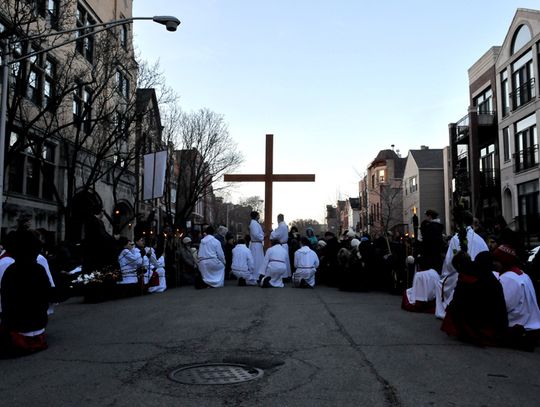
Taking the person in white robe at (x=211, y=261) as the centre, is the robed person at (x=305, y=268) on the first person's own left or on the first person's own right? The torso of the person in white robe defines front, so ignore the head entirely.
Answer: on the first person's own right

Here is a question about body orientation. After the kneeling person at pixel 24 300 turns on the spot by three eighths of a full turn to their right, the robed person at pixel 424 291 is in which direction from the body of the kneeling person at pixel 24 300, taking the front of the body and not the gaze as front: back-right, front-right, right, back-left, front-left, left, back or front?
front-left

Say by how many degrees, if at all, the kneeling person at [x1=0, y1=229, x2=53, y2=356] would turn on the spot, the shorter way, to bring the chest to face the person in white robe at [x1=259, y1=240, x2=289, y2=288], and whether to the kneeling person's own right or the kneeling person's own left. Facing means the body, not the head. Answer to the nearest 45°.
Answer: approximately 45° to the kneeling person's own right

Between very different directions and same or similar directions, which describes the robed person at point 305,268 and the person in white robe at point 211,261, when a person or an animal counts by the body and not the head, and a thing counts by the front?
same or similar directions

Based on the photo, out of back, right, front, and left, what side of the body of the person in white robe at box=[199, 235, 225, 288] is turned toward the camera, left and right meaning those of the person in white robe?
back

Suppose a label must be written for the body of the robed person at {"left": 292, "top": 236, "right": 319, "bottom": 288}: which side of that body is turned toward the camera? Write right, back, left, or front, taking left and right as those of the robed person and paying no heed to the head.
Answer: back

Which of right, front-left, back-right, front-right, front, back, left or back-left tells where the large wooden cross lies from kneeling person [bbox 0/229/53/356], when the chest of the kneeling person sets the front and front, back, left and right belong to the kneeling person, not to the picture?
front-right

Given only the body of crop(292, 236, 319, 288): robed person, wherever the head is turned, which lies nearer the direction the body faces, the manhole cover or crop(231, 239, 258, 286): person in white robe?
the person in white robe

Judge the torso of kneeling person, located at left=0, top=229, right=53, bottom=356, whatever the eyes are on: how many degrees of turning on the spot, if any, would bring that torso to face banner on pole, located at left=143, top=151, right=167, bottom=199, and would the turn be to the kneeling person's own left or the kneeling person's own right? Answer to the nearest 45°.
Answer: approximately 45° to the kneeling person's own right

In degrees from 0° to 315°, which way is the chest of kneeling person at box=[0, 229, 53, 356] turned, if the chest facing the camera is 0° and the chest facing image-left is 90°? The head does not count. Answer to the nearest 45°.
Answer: approximately 180°

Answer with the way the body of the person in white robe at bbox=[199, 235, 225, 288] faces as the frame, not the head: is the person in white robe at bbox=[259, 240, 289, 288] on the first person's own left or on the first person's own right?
on the first person's own right

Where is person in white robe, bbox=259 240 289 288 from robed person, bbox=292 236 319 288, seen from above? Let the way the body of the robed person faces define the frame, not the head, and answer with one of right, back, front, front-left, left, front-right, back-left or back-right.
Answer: left

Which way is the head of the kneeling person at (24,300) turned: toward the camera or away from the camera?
away from the camera

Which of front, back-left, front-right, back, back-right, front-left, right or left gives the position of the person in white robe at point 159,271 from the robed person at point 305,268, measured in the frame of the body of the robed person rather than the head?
left

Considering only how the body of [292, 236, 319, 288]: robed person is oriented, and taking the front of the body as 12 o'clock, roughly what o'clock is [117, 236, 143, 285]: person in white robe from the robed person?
The person in white robe is roughly at 8 o'clock from the robed person.

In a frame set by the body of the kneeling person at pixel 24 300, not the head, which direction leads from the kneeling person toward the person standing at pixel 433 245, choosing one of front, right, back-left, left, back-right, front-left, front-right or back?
right
